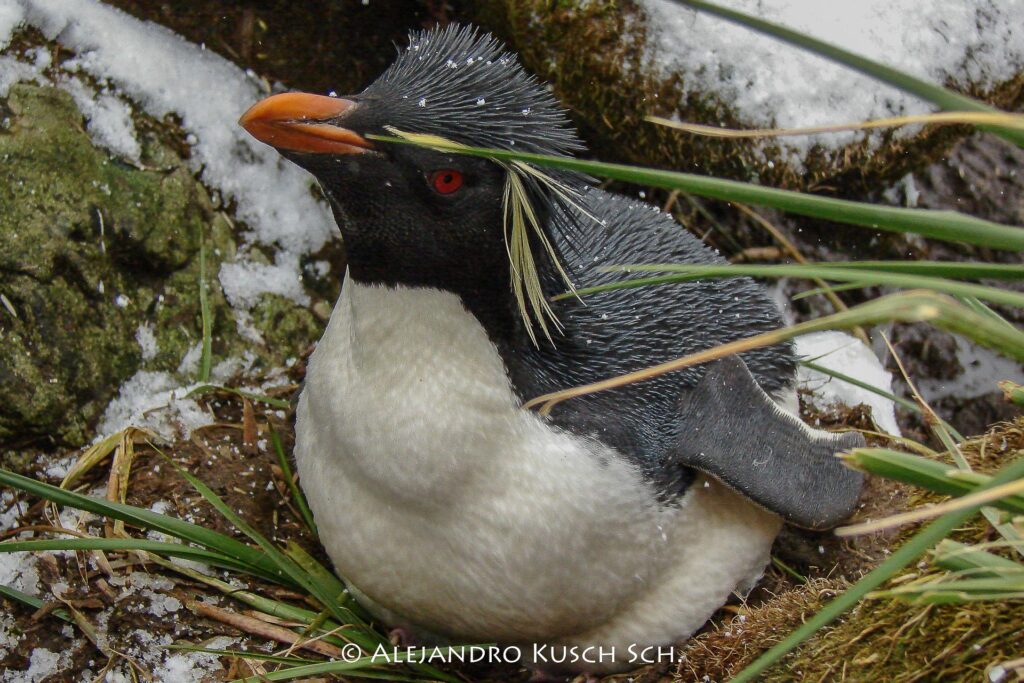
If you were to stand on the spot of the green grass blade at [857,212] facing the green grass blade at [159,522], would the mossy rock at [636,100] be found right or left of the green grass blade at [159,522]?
right

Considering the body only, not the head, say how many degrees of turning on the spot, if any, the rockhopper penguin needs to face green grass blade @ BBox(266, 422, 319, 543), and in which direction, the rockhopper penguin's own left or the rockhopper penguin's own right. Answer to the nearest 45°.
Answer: approximately 45° to the rockhopper penguin's own right

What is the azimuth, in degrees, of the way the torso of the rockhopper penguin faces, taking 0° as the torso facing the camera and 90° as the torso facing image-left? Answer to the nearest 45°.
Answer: approximately 90°

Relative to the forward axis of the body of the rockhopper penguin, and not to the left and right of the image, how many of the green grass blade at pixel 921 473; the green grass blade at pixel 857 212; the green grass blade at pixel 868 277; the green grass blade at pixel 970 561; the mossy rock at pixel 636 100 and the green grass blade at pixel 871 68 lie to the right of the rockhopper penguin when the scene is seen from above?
1

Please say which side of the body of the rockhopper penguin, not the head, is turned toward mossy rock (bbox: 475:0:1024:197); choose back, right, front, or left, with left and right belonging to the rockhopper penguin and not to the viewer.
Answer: back

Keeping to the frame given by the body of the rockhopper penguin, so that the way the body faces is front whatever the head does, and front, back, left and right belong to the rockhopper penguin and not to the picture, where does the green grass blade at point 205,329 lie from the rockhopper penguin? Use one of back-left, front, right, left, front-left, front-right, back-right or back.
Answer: front-right

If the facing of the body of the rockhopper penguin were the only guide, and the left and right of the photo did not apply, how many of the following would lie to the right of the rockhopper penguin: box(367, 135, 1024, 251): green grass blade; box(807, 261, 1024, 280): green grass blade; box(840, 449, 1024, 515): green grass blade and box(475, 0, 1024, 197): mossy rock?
1

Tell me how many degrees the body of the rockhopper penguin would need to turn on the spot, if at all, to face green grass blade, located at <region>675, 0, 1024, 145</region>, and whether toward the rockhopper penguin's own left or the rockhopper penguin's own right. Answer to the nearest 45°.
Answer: approximately 180°

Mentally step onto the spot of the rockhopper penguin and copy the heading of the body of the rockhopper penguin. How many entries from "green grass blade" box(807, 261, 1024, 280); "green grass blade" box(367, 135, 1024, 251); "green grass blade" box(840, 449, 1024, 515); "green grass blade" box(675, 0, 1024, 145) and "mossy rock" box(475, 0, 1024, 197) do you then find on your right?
1

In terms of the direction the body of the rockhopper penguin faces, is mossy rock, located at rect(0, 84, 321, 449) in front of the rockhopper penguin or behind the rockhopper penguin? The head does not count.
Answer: in front
